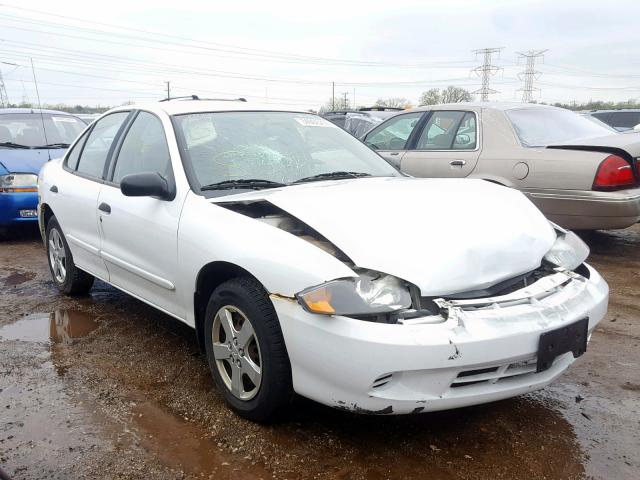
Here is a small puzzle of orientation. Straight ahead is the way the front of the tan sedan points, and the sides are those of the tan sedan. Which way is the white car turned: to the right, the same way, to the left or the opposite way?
the opposite way

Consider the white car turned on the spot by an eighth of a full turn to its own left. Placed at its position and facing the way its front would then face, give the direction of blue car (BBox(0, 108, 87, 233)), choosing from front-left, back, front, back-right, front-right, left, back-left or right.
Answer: back-left

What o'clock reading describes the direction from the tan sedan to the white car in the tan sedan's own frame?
The white car is roughly at 8 o'clock from the tan sedan.

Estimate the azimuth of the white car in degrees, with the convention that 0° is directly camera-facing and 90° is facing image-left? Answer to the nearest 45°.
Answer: approximately 315°

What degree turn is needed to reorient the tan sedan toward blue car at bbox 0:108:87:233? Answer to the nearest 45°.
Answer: approximately 45° to its left

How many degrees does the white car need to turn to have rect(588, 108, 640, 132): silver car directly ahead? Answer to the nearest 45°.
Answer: approximately 90° to its left

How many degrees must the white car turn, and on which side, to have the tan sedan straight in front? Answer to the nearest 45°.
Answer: approximately 90° to its left

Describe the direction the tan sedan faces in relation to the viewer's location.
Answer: facing away from the viewer and to the left of the viewer
